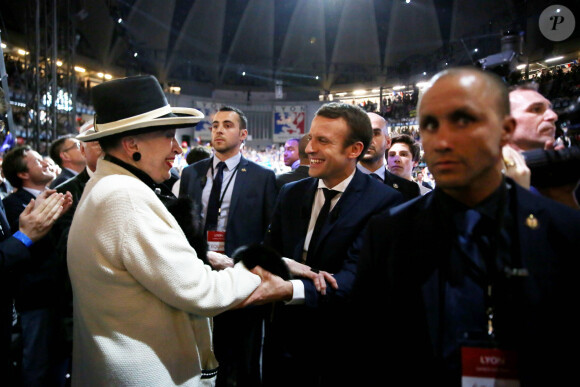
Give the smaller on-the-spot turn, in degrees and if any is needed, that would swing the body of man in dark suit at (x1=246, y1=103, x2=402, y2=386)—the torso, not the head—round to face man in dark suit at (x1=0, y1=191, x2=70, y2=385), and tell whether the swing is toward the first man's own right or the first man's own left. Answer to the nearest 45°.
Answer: approximately 45° to the first man's own right

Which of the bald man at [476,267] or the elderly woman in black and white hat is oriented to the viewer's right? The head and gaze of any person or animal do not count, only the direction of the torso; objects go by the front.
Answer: the elderly woman in black and white hat

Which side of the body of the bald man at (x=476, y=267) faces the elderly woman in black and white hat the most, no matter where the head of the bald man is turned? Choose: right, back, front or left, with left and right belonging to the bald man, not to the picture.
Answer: right

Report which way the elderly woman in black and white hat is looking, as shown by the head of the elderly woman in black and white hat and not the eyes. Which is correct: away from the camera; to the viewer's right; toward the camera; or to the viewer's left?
to the viewer's right

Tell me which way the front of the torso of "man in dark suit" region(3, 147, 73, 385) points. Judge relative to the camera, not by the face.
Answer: to the viewer's right

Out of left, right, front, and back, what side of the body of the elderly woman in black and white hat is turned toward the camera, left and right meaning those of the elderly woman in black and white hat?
right

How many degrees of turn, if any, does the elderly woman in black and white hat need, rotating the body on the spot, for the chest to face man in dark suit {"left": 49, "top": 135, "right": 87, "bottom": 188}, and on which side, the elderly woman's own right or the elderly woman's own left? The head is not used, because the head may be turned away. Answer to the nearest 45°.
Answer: approximately 90° to the elderly woman's own left

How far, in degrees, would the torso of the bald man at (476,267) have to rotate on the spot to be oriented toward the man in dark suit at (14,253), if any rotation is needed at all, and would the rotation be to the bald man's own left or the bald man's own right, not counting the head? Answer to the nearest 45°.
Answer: approximately 90° to the bald man's own right

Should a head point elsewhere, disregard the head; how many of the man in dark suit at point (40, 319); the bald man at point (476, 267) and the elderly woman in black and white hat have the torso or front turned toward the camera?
1

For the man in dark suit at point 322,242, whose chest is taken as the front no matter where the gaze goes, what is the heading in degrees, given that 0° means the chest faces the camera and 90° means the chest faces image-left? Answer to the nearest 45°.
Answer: approximately 45°
